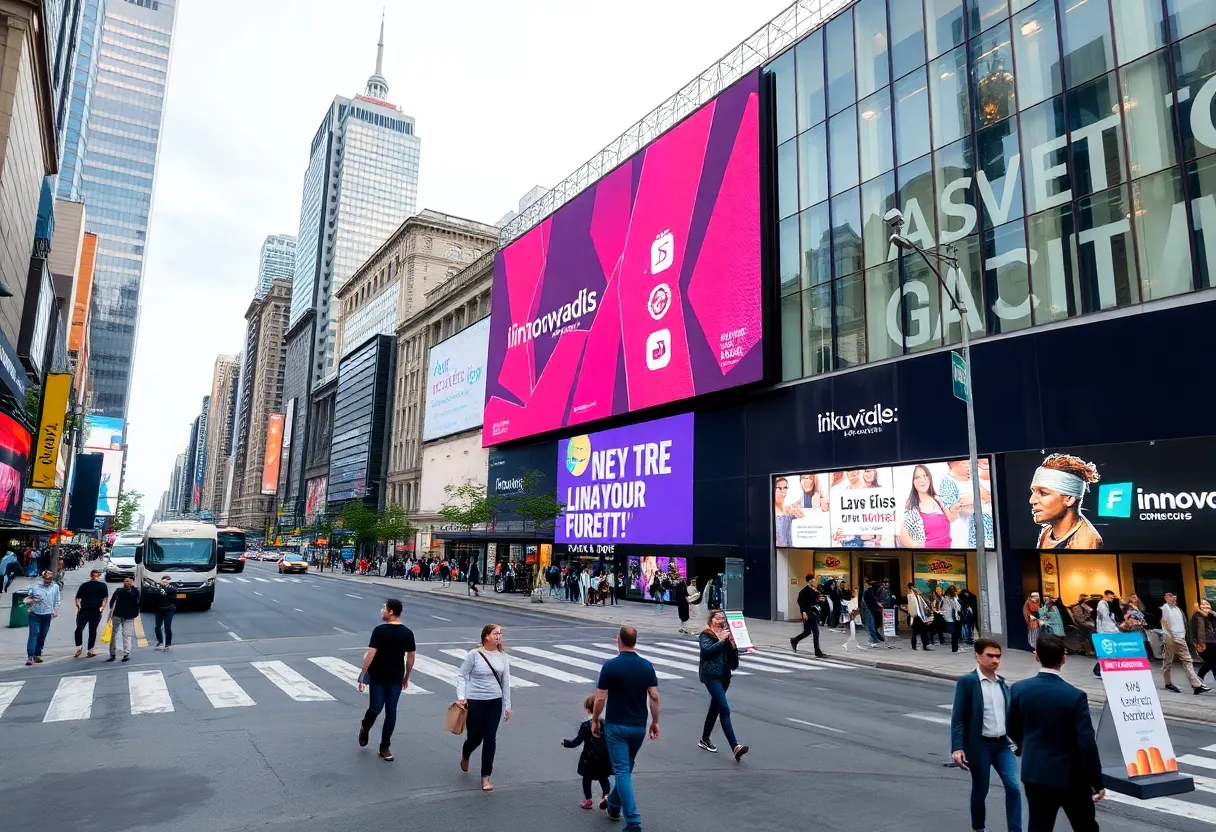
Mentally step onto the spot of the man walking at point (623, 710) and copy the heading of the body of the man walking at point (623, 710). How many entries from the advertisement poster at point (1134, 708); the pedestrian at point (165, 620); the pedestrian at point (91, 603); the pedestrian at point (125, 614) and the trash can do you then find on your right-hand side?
1

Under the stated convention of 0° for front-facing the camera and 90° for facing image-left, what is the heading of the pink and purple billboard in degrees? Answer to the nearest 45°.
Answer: approximately 45°

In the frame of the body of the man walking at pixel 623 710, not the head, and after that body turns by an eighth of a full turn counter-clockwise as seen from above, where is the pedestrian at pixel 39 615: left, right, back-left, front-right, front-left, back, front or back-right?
front

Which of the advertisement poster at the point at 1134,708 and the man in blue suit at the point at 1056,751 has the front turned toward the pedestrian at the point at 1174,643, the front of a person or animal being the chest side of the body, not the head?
the man in blue suit

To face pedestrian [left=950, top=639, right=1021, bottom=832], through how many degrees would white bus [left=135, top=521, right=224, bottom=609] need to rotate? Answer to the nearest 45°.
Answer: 0° — it already faces them

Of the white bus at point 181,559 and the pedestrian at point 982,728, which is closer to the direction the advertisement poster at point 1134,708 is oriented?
the pedestrian

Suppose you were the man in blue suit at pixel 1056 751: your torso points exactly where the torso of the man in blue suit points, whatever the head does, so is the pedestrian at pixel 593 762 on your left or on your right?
on your left

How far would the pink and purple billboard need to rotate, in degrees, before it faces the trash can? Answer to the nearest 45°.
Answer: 0° — it already faces it

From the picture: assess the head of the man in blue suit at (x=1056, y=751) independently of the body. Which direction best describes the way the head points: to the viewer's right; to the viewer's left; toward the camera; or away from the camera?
away from the camera

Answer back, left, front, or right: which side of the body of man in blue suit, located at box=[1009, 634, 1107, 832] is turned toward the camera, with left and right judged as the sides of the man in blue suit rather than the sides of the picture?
back

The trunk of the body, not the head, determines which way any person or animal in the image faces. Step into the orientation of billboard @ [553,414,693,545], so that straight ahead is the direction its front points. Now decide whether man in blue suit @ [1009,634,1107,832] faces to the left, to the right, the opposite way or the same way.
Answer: the opposite way

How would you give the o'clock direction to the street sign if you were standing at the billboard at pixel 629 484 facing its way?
The street sign is roughly at 10 o'clock from the billboard.

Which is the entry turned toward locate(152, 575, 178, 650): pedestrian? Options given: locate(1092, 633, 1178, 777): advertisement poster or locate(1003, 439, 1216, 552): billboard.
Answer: the billboard

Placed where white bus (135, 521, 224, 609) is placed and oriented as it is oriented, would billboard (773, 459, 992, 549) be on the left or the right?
on its left

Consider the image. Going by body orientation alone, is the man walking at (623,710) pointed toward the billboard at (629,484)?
yes

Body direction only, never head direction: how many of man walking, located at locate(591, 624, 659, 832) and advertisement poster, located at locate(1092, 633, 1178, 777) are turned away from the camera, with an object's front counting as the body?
1

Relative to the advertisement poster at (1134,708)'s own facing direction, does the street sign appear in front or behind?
behind

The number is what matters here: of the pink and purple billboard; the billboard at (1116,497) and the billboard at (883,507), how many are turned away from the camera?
0

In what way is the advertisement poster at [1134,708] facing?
toward the camera

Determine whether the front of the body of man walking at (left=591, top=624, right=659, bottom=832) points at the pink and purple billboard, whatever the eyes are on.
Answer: yes

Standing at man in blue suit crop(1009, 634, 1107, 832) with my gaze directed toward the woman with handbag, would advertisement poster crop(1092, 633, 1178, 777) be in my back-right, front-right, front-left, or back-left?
back-right
